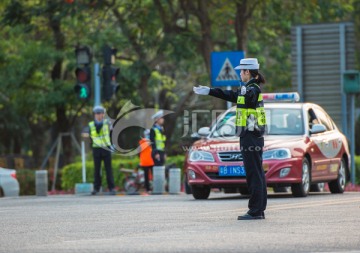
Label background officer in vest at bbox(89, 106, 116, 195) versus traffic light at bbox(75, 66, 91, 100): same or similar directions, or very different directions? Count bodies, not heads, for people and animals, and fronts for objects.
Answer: same or similar directions

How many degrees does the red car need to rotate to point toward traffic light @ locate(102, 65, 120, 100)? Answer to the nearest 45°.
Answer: approximately 90° to its right

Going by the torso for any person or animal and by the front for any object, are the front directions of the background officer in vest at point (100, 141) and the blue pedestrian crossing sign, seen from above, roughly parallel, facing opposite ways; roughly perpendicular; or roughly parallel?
roughly parallel

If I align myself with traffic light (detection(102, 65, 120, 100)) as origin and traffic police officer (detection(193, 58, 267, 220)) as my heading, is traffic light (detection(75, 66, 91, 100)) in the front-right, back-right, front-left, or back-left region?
back-right

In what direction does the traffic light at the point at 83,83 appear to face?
toward the camera

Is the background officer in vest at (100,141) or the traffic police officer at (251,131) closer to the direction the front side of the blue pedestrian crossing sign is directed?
the traffic police officer

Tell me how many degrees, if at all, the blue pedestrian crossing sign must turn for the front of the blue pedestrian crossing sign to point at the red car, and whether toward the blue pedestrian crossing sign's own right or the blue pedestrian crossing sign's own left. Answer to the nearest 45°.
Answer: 0° — it already faces it

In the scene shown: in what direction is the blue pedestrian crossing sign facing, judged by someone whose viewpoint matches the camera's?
facing the viewer

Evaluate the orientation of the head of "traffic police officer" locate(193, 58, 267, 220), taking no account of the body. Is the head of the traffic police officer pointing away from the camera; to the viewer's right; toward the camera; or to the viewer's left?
to the viewer's left

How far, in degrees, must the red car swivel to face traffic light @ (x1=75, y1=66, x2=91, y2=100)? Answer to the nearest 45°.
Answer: approximately 90° to its right

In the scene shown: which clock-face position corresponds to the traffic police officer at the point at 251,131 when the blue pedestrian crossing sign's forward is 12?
The traffic police officer is roughly at 12 o'clock from the blue pedestrian crossing sign.

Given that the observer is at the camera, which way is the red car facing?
facing the viewer and to the left of the viewer

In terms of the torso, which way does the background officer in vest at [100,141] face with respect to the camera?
toward the camera
